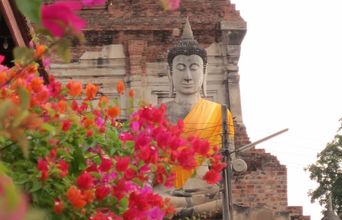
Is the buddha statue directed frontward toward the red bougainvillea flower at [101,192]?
yes

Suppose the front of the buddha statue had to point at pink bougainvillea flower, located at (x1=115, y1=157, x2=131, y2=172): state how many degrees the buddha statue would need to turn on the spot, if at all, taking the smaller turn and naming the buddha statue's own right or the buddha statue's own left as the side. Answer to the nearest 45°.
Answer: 0° — it already faces it

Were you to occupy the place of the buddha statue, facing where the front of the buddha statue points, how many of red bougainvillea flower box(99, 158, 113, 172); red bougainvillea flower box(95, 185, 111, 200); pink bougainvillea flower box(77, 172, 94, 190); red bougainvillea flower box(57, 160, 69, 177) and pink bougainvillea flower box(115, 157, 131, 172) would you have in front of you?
5

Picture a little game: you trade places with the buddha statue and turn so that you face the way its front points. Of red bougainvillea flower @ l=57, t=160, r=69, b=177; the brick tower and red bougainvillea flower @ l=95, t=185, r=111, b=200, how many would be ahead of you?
2

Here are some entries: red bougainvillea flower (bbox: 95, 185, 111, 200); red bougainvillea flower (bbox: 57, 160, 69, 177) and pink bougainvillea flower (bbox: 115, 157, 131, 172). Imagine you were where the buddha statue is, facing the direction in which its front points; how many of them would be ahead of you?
3

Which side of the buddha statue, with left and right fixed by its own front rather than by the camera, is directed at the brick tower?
back

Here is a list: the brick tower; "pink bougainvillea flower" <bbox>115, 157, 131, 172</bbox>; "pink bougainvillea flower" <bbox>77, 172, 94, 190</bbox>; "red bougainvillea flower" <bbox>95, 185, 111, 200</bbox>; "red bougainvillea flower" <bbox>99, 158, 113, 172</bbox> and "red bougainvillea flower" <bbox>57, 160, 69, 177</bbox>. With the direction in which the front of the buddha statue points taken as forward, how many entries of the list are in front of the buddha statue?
5

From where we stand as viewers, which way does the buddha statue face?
facing the viewer

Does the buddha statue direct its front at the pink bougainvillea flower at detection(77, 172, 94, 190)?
yes

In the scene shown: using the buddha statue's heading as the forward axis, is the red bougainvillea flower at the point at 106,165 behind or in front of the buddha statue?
in front

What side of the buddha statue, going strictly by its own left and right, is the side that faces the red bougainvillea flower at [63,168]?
front
